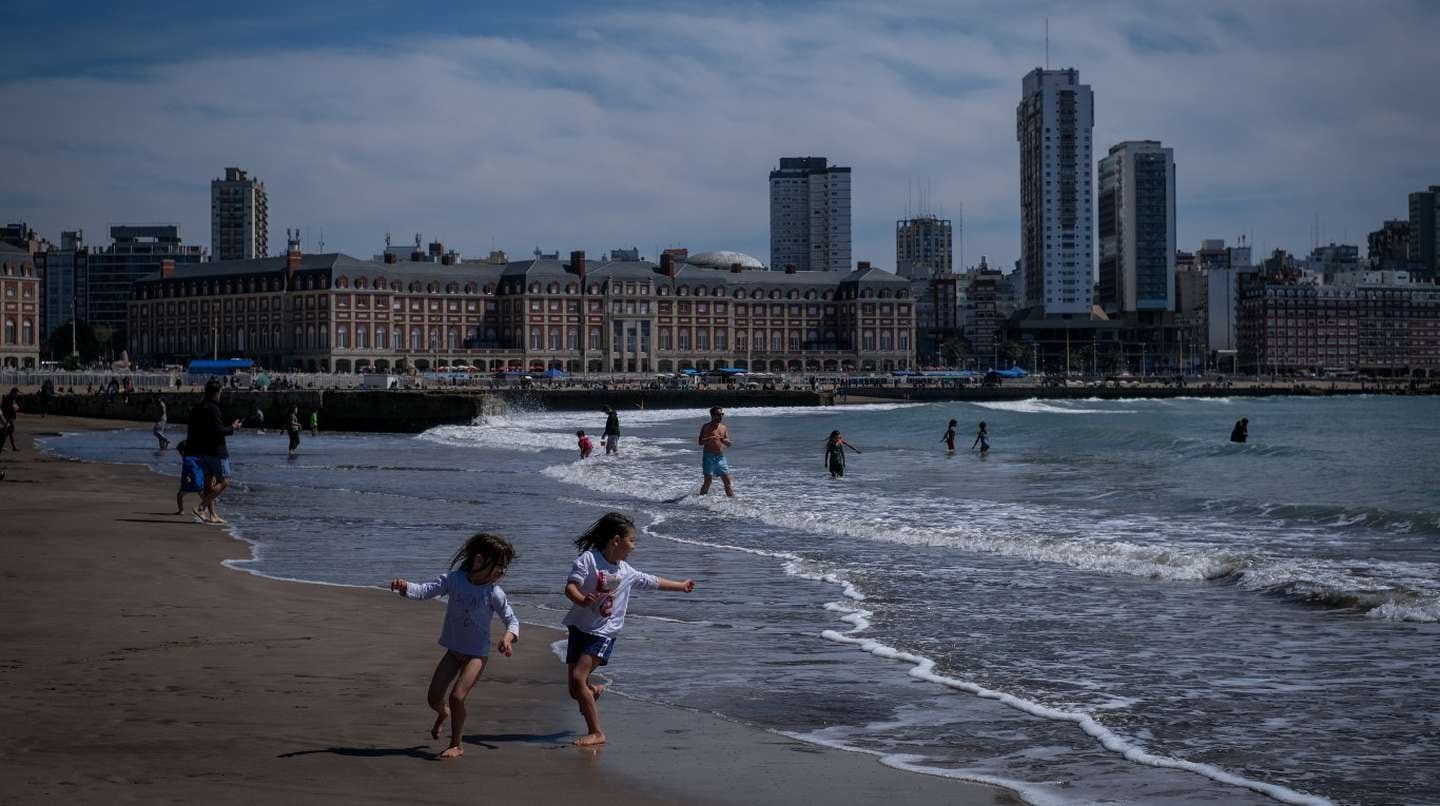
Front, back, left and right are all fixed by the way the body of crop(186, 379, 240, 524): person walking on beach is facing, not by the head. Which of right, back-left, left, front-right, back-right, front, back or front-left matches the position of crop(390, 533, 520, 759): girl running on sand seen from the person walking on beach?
right

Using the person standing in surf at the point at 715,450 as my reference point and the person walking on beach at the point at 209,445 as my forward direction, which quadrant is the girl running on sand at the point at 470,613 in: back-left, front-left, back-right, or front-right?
front-left

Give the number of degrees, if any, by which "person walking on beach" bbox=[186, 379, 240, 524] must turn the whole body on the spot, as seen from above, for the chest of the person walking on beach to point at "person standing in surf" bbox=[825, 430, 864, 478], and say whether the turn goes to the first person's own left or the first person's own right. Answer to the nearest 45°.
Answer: approximately 45° to the first person's own left

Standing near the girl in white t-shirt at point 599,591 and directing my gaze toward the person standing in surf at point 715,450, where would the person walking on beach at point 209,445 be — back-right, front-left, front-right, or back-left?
front-left

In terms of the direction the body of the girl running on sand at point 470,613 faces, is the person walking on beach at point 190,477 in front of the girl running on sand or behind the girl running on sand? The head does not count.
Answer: behind

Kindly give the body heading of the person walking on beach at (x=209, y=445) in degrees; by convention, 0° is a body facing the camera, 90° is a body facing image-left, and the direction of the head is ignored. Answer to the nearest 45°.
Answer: approximately 270°

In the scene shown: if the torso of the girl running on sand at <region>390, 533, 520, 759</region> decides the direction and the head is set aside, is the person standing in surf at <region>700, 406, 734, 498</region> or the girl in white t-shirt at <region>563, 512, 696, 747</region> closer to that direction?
the girl in white t-shirt

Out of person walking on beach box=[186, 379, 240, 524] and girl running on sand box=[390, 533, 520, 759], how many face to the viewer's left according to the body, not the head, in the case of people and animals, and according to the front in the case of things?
0
